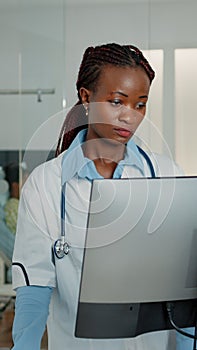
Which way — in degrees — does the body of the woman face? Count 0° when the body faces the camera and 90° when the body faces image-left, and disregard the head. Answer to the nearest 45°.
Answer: approximately 315°

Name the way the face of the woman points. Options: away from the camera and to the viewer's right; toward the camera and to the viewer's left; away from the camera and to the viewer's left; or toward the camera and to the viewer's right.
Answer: toward the camera and to the viewer's right
